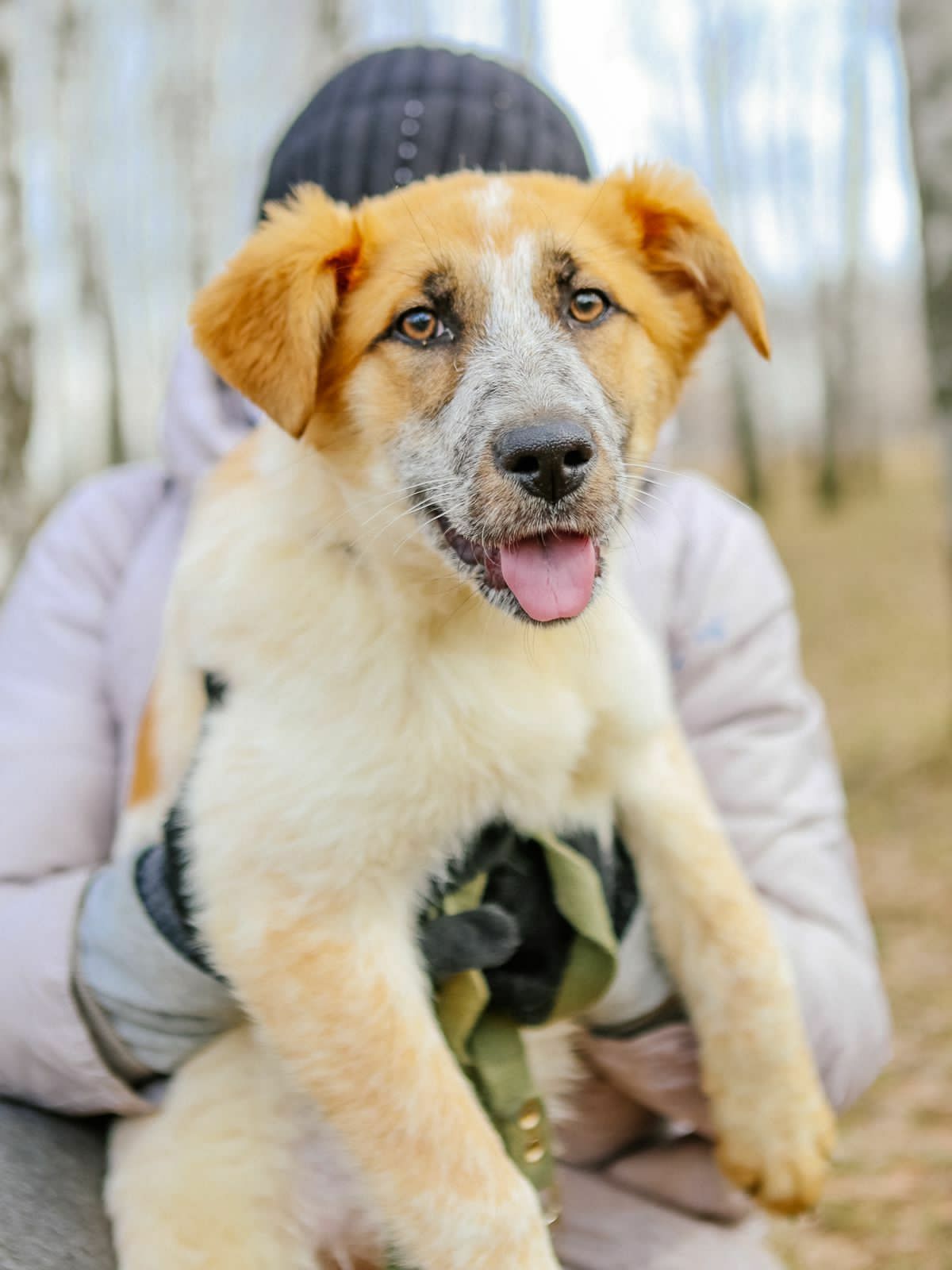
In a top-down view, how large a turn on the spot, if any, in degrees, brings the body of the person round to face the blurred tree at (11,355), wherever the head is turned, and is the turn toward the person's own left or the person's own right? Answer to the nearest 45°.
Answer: approximately 135° to the person's own right

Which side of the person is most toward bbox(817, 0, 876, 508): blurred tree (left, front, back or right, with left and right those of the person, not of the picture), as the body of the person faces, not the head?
back

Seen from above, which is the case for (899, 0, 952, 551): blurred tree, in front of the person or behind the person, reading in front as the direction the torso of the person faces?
behind

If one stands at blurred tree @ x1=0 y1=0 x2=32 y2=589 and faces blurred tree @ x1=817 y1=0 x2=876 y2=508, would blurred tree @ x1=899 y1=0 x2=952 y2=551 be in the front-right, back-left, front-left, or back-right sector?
front-right

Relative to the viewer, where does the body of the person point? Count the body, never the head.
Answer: toward the camera
